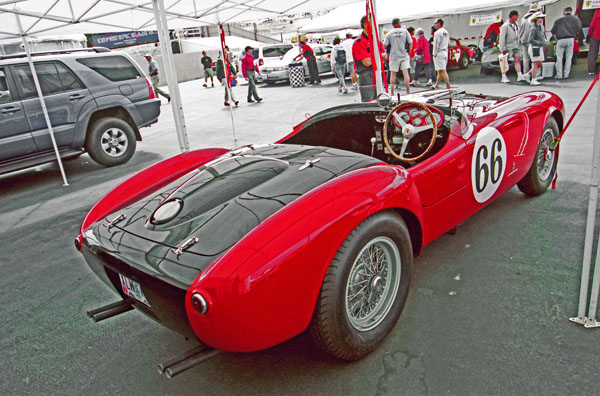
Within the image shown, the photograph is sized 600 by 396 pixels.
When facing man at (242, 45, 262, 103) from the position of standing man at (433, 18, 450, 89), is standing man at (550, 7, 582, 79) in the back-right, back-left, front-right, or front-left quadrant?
back-right

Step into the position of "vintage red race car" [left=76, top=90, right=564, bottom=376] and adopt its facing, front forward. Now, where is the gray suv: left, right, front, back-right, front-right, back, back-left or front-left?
left

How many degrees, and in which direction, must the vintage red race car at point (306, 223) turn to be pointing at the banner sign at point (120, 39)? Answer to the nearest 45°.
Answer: approximately 45° to its left

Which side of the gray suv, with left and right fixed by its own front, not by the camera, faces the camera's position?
left

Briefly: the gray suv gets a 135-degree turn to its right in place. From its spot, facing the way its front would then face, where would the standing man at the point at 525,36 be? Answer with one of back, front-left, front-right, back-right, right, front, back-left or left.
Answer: front-right

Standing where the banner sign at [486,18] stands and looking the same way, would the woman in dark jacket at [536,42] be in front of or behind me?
in front

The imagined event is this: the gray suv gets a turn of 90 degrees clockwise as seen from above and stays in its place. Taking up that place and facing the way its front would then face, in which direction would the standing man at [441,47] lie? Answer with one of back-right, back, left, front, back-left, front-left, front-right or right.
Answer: right

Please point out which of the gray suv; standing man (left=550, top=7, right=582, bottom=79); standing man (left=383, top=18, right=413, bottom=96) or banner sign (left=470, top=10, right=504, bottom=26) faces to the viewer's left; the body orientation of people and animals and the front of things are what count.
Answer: the gray suv
